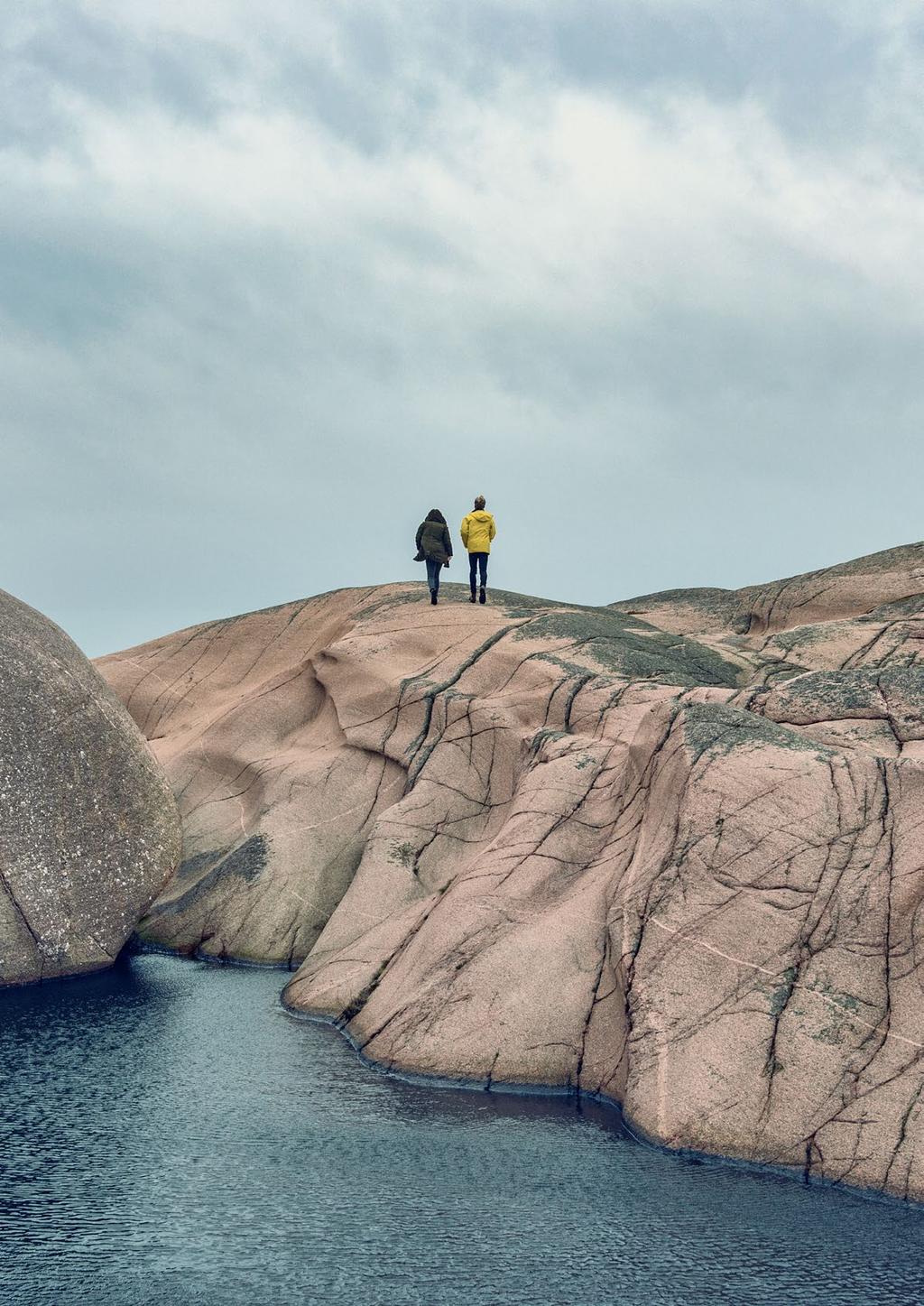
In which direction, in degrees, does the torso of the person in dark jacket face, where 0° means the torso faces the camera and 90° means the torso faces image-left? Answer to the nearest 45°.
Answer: approximately 180°

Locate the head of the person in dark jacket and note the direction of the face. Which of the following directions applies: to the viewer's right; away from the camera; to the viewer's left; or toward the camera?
away from the camera

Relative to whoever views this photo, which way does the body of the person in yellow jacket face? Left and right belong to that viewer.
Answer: facing away from the viewer

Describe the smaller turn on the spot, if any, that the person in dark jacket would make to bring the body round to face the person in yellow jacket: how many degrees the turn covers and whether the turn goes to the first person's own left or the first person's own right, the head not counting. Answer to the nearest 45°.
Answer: approximately 90° to the first person's own right

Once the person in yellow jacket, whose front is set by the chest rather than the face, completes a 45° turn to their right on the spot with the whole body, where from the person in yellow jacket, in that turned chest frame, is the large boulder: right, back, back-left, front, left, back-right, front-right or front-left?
back

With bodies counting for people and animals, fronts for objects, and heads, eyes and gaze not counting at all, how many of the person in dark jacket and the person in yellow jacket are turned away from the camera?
2
